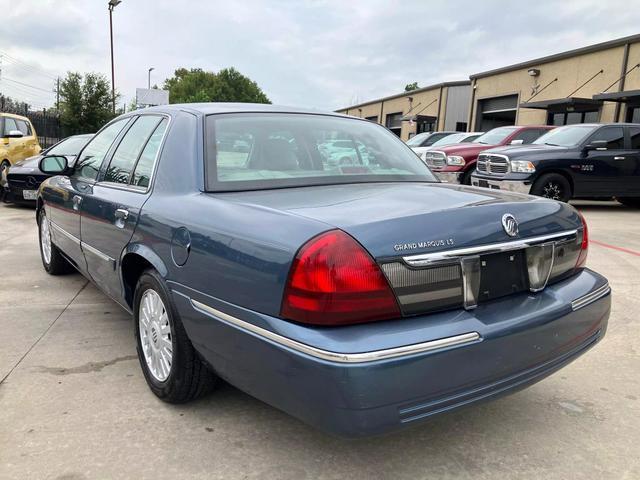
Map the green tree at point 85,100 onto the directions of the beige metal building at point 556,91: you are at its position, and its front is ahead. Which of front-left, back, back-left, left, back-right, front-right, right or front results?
front-right

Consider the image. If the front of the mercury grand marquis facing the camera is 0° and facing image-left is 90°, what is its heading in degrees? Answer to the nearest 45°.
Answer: approximately 135°

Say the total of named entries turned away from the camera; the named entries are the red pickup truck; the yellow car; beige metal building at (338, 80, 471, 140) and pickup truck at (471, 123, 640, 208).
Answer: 0

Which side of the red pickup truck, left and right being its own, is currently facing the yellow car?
front

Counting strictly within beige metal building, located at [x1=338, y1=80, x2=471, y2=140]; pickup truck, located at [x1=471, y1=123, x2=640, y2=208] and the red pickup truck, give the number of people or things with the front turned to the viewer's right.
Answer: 0

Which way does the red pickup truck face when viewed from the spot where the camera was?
facing the viewer and to the left of the viewer

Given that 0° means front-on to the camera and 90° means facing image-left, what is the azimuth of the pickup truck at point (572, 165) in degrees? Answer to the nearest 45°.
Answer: approximately 45°

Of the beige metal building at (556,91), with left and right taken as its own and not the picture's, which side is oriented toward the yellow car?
front

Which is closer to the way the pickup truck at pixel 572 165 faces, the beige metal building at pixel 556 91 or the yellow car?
the yellow car

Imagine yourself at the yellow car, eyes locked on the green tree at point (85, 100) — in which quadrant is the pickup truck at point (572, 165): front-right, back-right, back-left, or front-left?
back-right

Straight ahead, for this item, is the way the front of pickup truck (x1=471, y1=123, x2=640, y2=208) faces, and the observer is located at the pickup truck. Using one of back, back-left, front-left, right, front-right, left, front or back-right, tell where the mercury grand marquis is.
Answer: front-left
